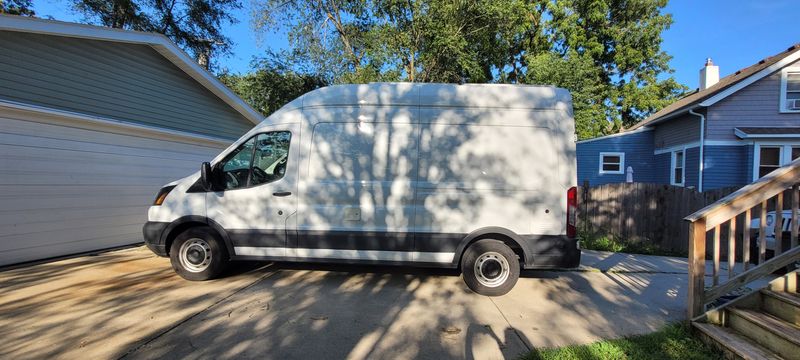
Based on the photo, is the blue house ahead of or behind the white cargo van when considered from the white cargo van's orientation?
behind

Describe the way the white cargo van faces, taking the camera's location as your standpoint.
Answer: facing to the left of the viewer

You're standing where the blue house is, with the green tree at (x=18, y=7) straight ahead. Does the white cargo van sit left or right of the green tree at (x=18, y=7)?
left

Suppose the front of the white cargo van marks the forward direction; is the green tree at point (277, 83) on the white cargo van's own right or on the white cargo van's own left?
on the white cargo van's own right

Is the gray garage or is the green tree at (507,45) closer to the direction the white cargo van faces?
the gray garage

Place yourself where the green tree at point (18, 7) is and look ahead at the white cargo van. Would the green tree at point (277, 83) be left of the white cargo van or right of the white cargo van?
left

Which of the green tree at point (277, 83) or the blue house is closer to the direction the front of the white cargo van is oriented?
the green tree

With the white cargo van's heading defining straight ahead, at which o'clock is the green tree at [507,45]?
The green tree is roughly at 4 o'clock from the white cargo van.

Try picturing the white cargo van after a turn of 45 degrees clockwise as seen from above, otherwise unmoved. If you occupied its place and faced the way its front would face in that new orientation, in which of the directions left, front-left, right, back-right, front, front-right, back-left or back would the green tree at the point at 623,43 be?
right

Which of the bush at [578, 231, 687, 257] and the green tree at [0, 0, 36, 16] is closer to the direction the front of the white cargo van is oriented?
the green tree

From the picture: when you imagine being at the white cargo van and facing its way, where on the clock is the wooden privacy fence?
The wooden privacy fence is roughly at 5 o'clock from the white cargo van.
